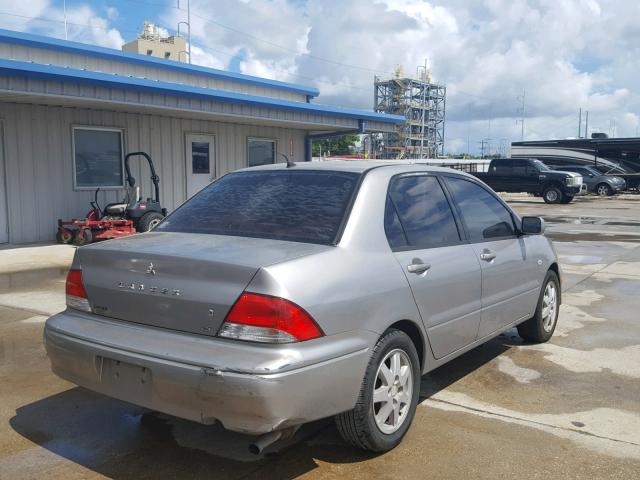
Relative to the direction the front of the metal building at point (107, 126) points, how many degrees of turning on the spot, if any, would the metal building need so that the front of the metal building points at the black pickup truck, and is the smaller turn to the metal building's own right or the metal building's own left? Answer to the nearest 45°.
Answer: approximately 90° to the metal building's own left

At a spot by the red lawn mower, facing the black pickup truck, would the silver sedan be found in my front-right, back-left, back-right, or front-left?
back-right

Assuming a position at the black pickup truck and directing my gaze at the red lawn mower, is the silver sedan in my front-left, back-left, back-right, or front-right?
front-left

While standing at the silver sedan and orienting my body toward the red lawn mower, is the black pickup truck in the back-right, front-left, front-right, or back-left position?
front-right

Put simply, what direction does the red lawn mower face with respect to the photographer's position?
facing the viewer and to the left of the viewer

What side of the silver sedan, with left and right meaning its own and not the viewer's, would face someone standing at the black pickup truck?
front

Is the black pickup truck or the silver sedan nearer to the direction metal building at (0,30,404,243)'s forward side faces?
the silver sedan

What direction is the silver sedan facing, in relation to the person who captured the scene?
facing away from the viewer and to the right of the viewer

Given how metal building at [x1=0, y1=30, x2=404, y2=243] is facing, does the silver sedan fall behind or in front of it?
in front

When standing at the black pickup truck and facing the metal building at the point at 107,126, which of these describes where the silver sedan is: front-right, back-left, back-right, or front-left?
front-left

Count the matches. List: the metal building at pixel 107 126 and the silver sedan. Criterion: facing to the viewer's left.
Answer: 0

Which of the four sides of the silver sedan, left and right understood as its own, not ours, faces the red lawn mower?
left

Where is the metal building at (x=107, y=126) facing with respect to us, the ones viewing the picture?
facing the viewer and to the right of the viewer

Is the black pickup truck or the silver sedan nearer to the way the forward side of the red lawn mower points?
the silver sedan
